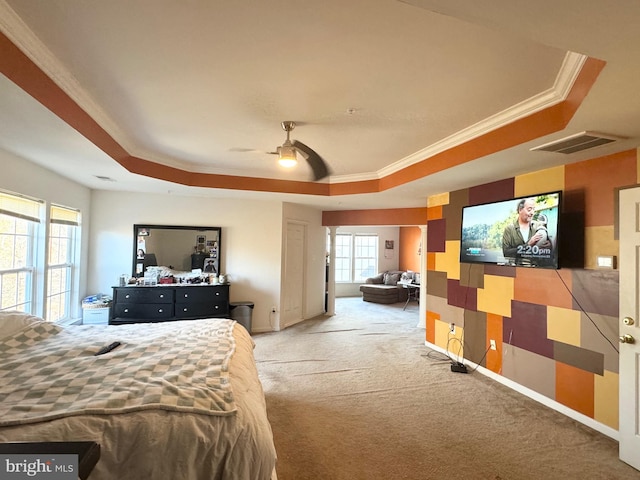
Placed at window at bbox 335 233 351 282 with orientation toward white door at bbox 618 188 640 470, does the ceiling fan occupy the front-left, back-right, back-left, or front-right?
front-right

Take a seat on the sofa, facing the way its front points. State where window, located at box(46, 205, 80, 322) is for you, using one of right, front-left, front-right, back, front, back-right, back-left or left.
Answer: front

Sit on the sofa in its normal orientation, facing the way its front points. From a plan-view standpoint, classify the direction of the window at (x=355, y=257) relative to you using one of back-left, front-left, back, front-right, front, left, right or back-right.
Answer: right

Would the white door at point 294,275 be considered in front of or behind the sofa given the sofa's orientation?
in front

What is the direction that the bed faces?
to the viewer's right

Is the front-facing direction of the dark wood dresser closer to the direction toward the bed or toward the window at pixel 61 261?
the bed

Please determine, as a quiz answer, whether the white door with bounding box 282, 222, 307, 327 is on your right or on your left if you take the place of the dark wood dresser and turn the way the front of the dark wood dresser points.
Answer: on your left

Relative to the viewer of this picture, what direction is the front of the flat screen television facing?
facing the viewer and to the left of the viewer

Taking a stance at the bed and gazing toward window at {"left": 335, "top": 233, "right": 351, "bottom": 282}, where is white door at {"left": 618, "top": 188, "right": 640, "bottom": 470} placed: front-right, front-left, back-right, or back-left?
front-right

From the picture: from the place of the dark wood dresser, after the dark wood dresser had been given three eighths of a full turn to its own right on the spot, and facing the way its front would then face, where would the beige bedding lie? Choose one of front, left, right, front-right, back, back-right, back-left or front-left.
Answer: back-left

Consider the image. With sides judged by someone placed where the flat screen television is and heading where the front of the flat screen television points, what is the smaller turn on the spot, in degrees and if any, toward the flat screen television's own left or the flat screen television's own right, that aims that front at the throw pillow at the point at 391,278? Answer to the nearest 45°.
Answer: approximately 90° to the flat screen television's own right

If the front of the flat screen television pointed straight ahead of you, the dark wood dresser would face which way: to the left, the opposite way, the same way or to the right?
to the left

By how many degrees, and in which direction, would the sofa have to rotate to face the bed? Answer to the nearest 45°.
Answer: approximately 45° to its left

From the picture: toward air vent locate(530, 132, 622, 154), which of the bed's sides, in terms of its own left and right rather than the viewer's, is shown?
front

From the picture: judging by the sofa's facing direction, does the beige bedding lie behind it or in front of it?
in front

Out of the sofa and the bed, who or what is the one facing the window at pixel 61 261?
the sofa

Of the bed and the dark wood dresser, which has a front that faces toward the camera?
the dark wood dresser

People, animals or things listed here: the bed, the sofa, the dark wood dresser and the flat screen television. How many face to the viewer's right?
1

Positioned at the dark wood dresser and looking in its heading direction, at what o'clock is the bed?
The bed is roughly at 12 o'clock from the dark wood dresser.
